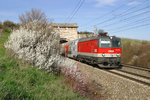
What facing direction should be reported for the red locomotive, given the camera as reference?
facing the viewer and to the right of the viewer

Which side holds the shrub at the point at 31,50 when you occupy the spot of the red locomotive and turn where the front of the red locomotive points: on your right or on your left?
on your right
